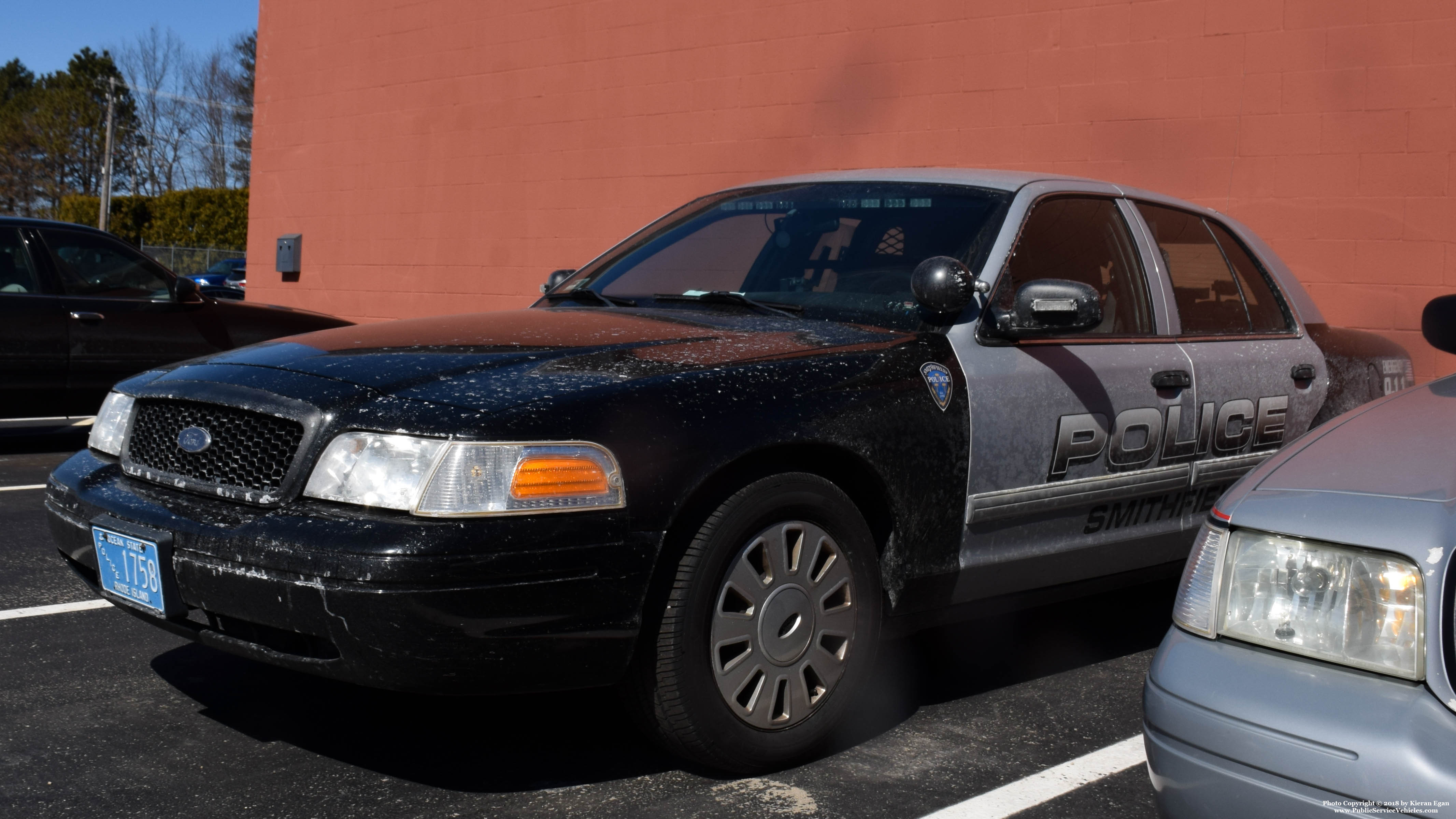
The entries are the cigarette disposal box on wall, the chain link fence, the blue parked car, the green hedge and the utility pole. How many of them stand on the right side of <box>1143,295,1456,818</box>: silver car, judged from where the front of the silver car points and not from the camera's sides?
5

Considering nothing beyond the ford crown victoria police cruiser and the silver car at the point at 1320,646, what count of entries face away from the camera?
0

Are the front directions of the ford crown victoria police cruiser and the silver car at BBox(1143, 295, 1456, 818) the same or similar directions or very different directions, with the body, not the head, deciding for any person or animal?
same or similar directions

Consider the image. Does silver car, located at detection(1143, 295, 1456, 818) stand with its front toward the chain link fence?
no

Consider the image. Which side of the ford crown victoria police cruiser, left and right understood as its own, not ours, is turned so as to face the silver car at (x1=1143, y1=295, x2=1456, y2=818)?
left

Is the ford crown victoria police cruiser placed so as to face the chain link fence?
no

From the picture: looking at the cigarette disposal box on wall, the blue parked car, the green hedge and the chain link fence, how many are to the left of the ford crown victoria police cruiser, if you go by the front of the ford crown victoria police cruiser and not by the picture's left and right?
0

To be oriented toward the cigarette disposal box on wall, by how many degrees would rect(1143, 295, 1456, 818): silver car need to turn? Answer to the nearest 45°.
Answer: approximately 90° to its right

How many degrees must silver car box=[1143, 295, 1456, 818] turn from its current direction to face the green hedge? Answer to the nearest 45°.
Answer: approximately 90° to its right

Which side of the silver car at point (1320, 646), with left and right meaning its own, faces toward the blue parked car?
right

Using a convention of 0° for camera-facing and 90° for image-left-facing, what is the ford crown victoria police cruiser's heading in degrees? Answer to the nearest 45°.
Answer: approximately 45°

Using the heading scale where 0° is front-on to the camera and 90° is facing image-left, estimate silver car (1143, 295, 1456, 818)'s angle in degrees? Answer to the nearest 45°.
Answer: approximately 45°

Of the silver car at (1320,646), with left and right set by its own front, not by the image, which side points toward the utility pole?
right

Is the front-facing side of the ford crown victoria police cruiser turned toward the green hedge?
no
